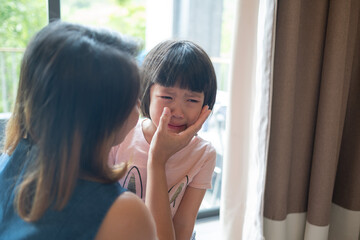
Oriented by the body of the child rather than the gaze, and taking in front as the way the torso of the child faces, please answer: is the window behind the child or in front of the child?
behind

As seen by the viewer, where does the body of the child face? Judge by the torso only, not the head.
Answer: toward the camera

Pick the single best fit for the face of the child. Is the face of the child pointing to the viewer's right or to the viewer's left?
to the viewer's left
